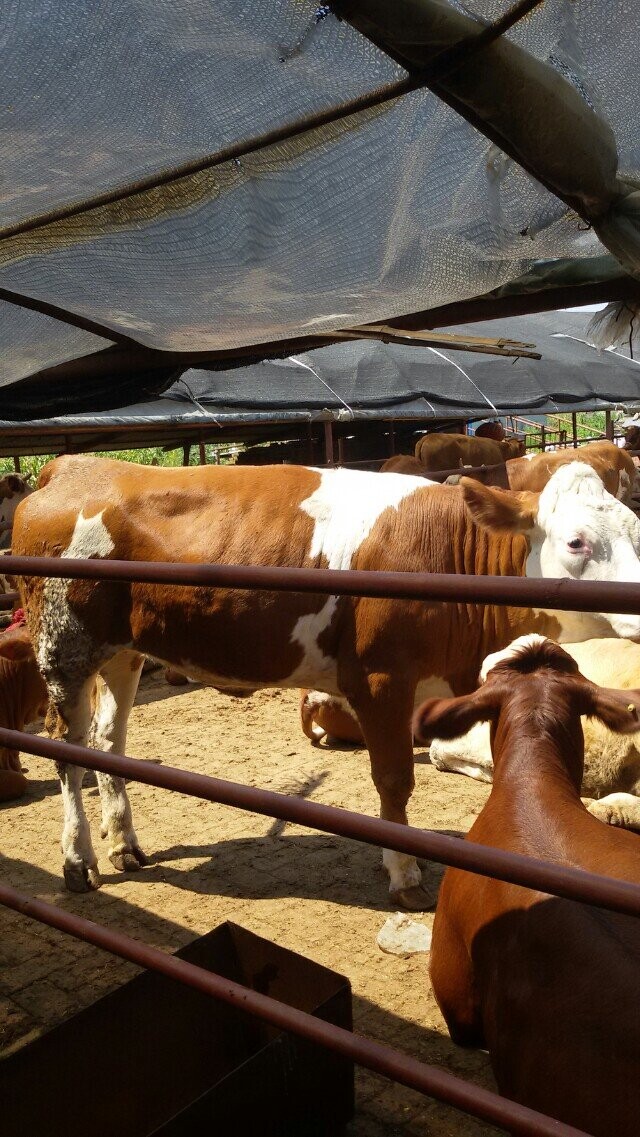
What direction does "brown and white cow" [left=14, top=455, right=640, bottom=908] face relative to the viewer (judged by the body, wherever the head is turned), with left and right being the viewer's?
facing to the right of the viewer

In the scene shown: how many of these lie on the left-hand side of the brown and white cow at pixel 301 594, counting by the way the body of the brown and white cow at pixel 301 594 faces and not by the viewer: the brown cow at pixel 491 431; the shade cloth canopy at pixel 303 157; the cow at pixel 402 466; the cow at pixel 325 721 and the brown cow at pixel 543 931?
3

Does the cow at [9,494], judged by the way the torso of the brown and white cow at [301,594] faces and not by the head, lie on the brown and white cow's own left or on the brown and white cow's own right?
on the brown and white cow's own left

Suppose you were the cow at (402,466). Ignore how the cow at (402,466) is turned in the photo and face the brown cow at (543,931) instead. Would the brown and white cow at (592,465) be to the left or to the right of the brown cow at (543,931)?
left

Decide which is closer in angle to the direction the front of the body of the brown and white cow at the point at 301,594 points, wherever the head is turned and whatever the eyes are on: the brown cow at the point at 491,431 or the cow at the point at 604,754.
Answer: the cow

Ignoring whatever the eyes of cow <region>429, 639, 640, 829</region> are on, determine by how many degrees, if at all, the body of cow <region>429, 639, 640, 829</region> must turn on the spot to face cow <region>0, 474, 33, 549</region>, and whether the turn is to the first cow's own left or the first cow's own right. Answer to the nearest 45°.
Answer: approximately 45° to the first cow's own right

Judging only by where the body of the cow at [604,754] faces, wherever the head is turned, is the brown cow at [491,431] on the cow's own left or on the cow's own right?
on the cow's own right

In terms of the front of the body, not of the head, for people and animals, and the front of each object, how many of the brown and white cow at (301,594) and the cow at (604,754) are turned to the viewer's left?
1

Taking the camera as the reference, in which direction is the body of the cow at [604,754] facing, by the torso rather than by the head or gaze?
to the viewer's left

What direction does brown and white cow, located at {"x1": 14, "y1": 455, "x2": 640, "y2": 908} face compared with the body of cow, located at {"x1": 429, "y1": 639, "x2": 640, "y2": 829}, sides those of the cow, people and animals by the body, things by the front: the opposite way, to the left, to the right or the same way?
the opposite way

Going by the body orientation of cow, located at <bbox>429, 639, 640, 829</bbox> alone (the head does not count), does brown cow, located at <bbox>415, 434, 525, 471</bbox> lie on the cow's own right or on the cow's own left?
on the cow's own right
